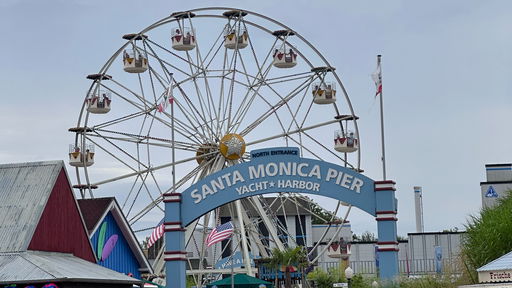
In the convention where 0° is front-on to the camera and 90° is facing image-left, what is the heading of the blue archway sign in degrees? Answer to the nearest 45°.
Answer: approximately 0°

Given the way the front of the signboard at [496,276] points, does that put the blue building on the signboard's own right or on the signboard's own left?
on the signboard's own right

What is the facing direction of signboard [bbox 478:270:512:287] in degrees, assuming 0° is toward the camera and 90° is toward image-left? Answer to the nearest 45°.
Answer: approximately 0°

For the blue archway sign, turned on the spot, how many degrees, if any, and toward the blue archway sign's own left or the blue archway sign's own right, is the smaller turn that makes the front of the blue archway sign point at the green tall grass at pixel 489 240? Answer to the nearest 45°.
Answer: approximately 45° to the blue archway sign's own left

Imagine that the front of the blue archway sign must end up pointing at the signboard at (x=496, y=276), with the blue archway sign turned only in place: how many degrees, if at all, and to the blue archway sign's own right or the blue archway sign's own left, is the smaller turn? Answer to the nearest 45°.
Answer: approximately 45° to the blue archway sign's own left

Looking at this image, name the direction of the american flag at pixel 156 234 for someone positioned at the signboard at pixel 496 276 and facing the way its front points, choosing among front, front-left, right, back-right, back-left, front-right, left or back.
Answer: back-right

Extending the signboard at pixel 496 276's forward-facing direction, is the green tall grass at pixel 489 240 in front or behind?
behind

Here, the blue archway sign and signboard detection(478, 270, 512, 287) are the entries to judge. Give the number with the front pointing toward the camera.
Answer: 2

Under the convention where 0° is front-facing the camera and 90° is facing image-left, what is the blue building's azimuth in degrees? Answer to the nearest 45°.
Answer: approximately 315°
